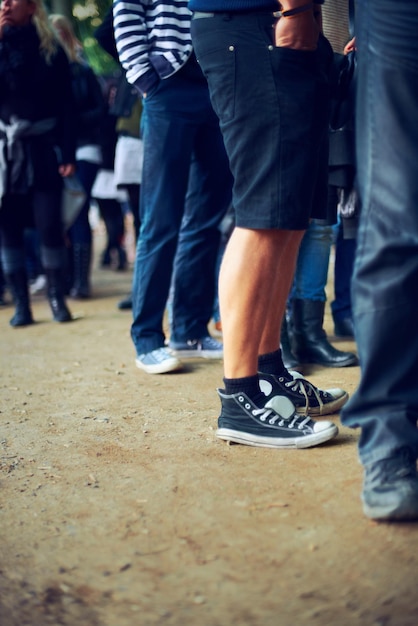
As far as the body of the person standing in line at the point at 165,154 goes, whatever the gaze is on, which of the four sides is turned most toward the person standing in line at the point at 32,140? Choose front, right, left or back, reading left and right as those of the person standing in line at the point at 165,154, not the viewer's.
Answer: back

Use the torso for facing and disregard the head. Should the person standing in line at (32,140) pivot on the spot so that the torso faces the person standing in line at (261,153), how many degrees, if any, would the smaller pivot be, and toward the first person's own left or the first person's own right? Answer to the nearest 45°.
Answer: approximately 45° to the first person's own left

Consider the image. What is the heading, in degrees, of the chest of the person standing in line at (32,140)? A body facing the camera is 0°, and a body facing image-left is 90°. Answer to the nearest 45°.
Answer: approximately 45°

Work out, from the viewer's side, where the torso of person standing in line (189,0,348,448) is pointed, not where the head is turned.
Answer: to the viewer's right

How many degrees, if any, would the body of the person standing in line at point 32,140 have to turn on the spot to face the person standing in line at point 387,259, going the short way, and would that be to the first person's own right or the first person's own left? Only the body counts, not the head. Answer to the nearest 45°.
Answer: approximately 45° to the first person's own left
